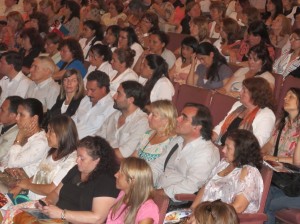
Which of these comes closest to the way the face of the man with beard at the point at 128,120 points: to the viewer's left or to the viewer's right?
to the viewer's left

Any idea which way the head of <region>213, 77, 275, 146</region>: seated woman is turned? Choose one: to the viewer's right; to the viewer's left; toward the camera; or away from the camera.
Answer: to the viewer's left

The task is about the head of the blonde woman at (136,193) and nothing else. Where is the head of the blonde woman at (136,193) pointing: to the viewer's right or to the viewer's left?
to the viewer's left

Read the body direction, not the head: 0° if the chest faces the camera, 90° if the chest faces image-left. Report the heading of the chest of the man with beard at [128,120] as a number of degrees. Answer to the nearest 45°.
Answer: approximately 45°

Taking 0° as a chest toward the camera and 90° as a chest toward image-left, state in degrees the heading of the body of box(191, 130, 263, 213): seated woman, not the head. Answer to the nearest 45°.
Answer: approximately 45°

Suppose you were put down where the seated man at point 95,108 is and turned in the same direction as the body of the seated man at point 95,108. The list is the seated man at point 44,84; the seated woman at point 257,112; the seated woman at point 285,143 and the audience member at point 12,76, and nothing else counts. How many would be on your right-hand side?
2
